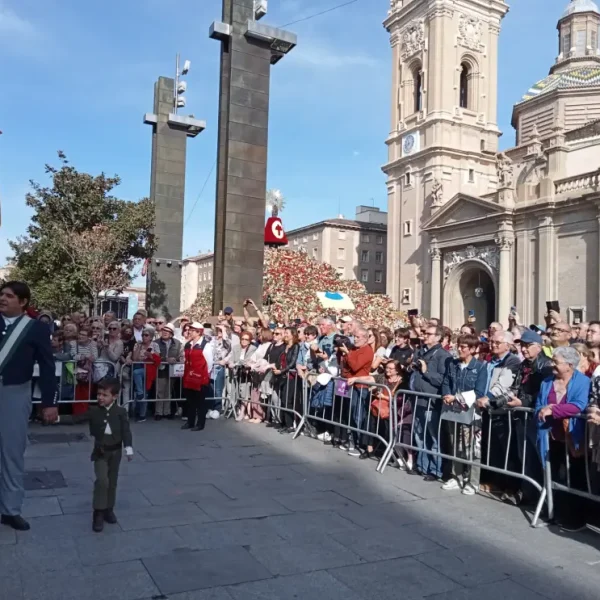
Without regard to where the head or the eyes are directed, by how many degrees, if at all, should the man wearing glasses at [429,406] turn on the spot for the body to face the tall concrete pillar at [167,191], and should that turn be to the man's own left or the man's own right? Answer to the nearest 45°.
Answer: approximately 90° to the man's own right

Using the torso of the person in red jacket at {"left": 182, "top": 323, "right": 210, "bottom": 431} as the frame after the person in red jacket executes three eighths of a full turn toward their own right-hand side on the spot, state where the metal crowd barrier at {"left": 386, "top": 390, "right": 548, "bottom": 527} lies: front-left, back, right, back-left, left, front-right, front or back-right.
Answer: back-right

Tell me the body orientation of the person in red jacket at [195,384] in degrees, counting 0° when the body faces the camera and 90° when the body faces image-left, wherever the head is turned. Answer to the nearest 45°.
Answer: approximately 45°

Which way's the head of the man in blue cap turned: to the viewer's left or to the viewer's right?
to the viewer's left

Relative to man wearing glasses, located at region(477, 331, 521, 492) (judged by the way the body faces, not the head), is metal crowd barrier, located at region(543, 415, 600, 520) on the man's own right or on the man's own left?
on the man's own left

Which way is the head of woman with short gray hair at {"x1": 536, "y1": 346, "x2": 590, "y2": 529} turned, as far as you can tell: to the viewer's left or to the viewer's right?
to the viewer's left

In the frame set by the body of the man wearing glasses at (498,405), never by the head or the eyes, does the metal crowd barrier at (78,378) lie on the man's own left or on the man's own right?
on the man's own right

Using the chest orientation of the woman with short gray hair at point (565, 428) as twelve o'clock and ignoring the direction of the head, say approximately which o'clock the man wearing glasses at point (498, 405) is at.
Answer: The man wearing glasses is roughly at 3 o'clock from the woman with short gray hair.

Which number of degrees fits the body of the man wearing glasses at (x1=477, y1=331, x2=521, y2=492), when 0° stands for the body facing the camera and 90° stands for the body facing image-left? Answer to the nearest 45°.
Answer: approximately 45°

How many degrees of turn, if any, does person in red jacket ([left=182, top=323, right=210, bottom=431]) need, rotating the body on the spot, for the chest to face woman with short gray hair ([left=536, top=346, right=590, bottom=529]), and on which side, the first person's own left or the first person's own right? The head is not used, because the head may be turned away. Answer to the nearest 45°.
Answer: approximately 90° to the first person's own left

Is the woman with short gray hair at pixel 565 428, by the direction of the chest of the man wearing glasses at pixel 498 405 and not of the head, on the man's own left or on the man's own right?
on the man's own left
